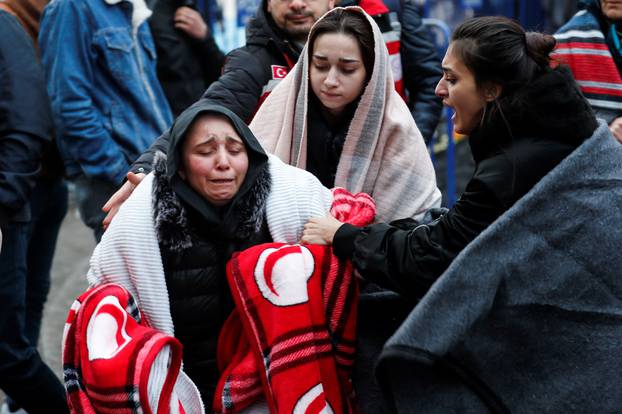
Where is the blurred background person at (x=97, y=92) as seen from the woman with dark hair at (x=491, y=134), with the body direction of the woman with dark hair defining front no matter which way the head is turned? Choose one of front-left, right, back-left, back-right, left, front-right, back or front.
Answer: front-right

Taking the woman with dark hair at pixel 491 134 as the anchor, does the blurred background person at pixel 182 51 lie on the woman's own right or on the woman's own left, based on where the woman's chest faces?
on the woman's own right

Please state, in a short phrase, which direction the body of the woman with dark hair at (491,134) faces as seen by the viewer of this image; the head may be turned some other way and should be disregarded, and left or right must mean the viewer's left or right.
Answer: facing to the left of the viewer

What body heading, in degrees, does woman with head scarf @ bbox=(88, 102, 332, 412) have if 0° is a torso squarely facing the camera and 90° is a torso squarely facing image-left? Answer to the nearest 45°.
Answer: approximately 0°

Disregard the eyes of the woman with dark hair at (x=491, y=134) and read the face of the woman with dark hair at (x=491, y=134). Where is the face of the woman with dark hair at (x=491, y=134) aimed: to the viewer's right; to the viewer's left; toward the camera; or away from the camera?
to the viewer's left

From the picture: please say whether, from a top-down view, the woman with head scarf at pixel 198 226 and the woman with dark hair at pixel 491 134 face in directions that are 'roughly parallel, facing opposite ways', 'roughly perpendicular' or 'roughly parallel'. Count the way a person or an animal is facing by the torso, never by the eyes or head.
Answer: roughly perpendicular
